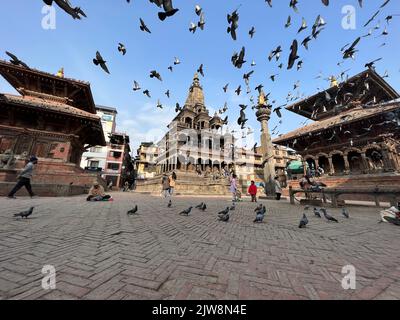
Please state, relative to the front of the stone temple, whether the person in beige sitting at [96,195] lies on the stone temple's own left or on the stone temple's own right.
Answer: on the stone temple's own right

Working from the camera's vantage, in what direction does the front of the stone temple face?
facing the viewer and to the right of the viewer

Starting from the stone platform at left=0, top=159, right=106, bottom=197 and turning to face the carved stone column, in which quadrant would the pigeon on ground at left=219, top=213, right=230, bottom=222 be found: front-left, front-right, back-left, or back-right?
front-right

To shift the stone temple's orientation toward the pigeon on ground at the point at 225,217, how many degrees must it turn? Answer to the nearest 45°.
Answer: approximately 45° to its right

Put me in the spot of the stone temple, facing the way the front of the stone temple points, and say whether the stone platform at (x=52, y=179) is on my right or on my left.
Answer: on my right
